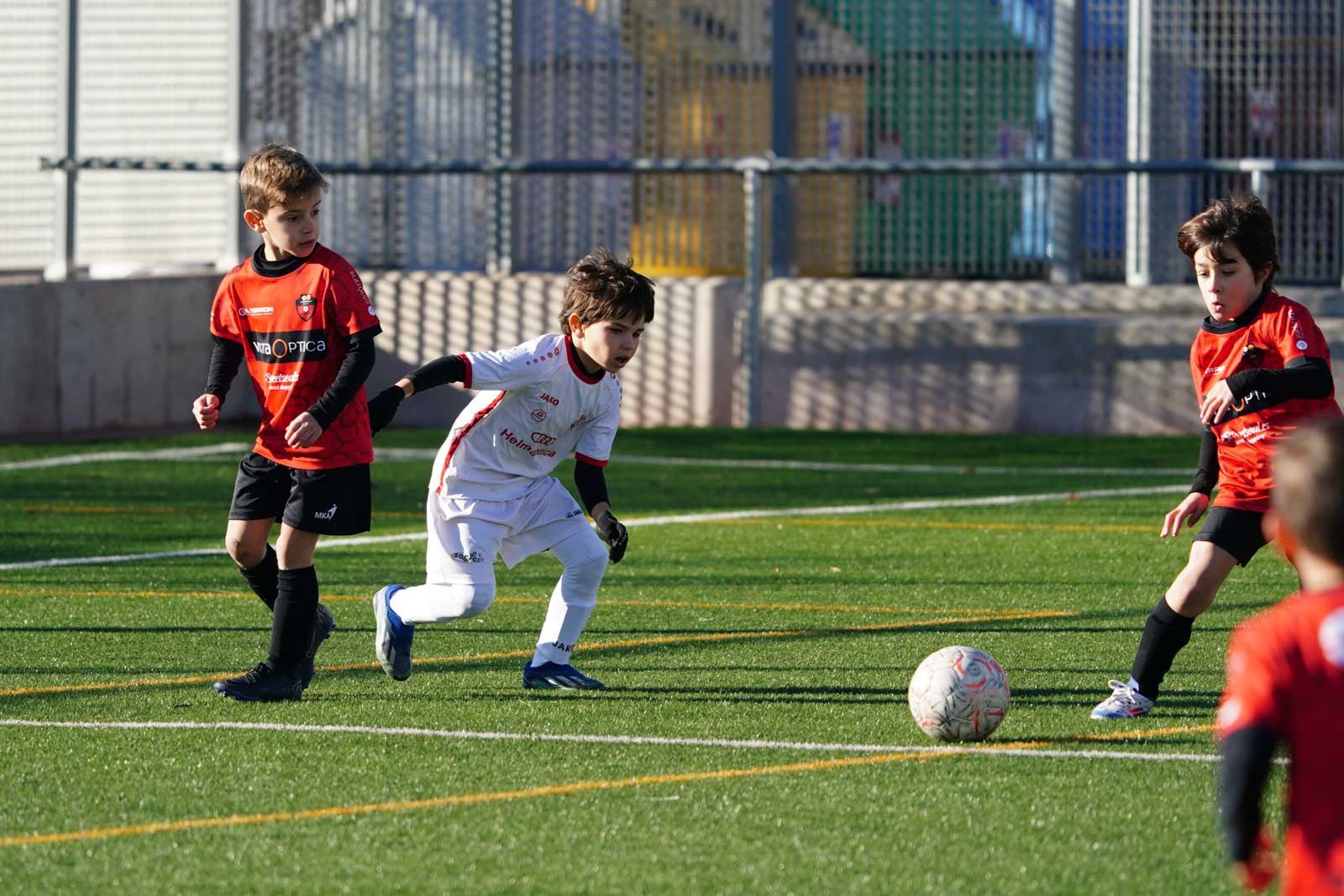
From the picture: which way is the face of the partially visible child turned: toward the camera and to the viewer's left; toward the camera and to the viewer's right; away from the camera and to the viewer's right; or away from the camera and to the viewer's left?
away from the camera and to the viewer's left

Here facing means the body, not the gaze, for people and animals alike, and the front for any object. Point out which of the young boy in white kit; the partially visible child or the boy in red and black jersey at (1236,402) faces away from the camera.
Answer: the partially visible child

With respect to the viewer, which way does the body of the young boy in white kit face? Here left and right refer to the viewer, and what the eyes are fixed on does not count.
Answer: facing the viewer and to the right of the viewer

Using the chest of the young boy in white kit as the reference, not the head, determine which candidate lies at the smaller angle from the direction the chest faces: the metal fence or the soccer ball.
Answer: the soccer ball

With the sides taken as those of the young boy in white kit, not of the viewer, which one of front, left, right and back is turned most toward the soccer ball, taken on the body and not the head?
front

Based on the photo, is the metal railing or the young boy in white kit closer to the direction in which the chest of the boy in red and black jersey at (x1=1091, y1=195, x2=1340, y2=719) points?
the young boy in white kit

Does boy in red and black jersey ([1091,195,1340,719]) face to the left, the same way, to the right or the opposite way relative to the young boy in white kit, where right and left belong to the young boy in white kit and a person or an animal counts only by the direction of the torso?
to the right

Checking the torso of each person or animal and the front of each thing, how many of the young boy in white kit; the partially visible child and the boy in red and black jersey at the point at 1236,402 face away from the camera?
1

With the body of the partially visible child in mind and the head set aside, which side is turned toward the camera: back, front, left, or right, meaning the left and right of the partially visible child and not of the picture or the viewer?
back

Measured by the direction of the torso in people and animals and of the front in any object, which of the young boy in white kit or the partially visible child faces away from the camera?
the partially visible child

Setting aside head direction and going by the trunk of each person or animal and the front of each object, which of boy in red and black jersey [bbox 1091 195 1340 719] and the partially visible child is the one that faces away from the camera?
the partially visible child
